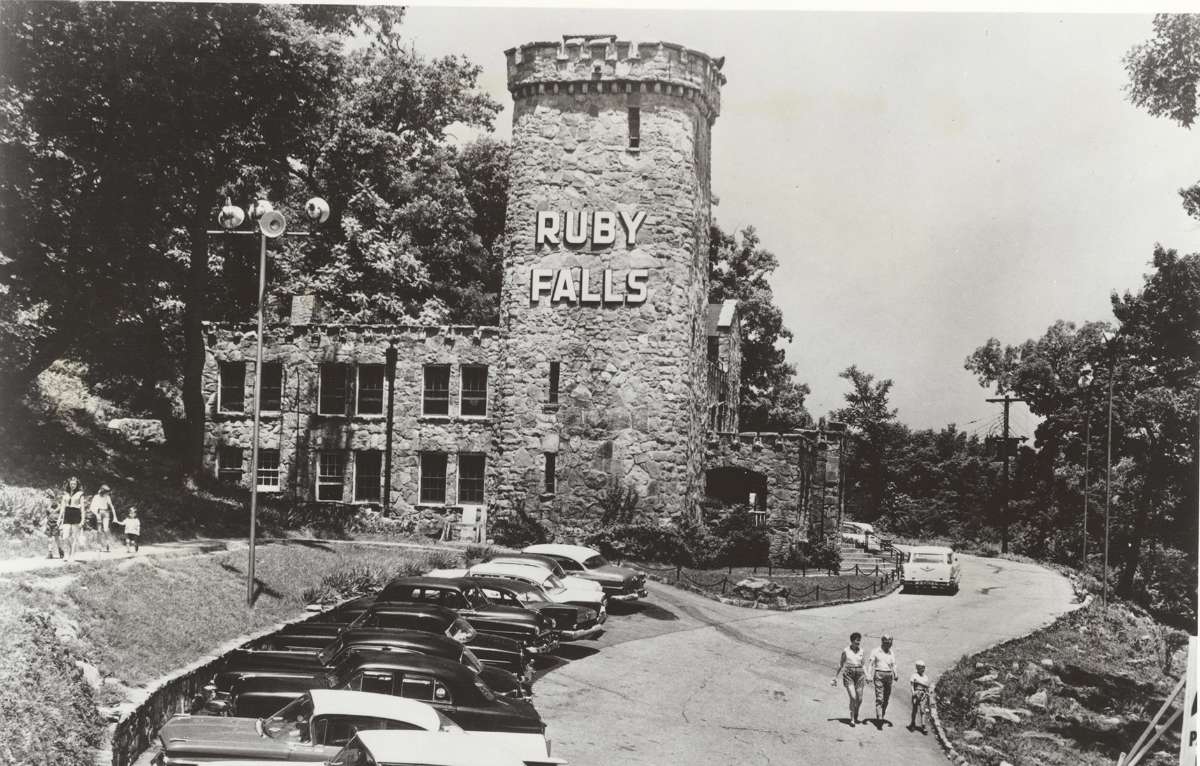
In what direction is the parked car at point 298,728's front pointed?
to the viewer's left

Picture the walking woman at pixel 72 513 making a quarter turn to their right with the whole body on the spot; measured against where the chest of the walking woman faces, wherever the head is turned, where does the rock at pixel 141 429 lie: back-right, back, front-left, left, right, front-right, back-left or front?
right

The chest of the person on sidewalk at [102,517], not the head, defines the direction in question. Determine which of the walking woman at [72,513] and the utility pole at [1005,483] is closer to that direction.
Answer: the walking woman

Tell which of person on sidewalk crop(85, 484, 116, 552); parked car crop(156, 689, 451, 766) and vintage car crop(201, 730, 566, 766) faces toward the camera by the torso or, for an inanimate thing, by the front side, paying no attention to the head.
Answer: the person on sidewalk

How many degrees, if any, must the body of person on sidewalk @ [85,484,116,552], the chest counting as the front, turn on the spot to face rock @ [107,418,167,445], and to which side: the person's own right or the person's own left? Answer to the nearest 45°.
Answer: approximately 180°

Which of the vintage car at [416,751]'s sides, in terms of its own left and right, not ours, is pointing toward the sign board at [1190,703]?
back

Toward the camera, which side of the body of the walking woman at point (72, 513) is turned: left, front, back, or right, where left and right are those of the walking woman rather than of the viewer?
front

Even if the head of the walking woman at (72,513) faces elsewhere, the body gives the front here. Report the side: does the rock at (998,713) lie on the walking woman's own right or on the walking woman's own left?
on the walking woman's own left

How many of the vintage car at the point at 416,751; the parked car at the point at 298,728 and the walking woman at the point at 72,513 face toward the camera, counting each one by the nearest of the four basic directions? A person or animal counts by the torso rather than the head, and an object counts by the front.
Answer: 1

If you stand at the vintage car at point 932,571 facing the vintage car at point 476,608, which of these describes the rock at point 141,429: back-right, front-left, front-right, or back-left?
front-right

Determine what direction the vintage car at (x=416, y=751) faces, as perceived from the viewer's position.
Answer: facing to the left of the viewer
